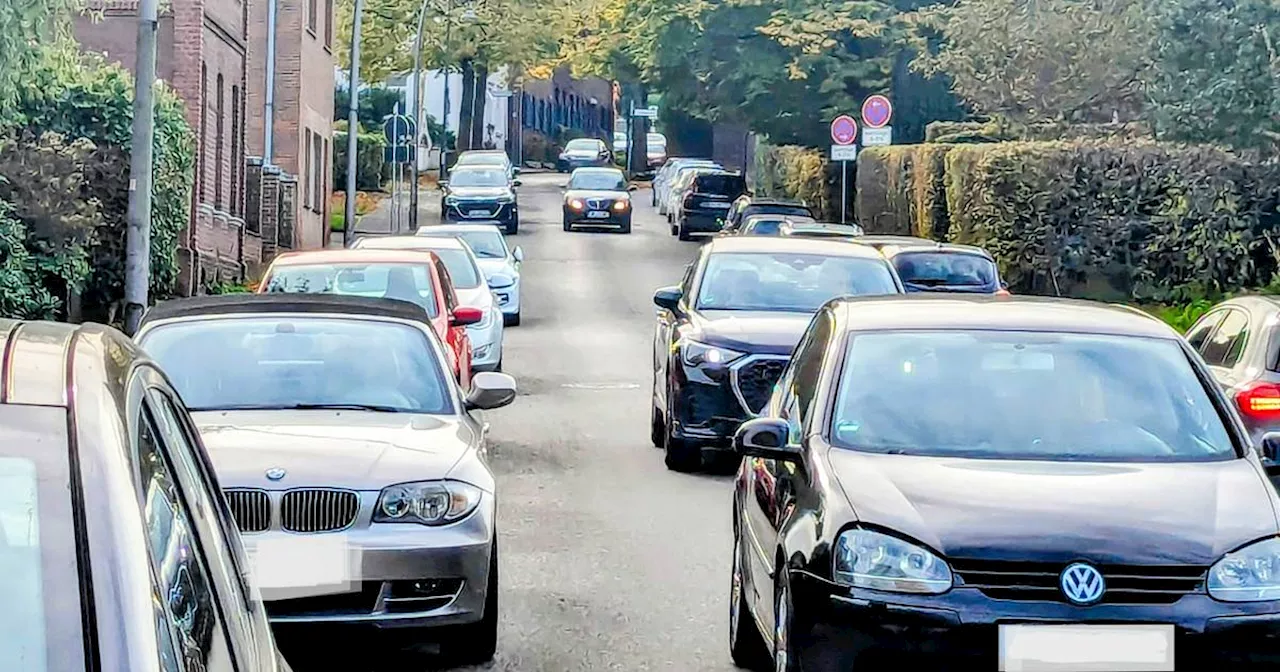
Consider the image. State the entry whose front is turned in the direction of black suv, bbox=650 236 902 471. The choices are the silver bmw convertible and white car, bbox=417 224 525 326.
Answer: the white car

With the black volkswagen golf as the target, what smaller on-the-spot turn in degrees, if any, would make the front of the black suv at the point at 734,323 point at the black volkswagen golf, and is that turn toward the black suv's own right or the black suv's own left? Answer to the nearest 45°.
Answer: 0° — it already faces it

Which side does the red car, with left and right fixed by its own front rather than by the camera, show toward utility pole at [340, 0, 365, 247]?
back

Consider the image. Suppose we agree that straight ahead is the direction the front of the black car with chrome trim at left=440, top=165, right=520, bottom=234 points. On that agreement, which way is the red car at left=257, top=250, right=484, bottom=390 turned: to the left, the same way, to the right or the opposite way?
the same way

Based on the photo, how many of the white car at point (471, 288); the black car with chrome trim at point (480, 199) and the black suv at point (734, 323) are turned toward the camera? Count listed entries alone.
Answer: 3

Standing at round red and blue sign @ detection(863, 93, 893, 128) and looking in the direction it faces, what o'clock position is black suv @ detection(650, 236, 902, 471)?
The black suv is roughly at 12 o'clock from the round red and blue sign.

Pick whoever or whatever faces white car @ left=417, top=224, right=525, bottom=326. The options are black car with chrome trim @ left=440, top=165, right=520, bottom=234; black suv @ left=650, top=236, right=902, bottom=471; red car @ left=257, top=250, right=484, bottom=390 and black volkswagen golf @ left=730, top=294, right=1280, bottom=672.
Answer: the black car with chrome trim

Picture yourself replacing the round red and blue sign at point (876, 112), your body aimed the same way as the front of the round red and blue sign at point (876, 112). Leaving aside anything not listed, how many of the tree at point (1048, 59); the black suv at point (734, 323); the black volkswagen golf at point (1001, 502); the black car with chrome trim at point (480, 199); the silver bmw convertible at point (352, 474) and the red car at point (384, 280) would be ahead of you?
4

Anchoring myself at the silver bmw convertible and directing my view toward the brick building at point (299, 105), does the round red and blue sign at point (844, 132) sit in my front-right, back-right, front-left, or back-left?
front-right

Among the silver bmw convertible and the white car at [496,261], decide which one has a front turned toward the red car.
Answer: the white car

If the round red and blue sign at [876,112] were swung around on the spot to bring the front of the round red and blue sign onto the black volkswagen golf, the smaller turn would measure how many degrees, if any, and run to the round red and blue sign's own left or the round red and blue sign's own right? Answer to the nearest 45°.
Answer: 0° — it already faces it

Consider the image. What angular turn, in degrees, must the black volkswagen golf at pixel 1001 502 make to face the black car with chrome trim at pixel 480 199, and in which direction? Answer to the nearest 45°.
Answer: approximately 180°

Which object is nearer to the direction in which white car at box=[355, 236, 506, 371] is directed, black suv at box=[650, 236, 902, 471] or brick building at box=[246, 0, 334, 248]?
the black suv

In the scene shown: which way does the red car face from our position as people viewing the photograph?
facing the viewer

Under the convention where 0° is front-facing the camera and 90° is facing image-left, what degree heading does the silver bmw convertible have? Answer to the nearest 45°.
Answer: approximately 0°

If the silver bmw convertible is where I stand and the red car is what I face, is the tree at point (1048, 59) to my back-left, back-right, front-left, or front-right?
front-right

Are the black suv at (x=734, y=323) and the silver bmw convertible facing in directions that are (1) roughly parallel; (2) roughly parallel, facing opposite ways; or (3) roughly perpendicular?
roughly parallel

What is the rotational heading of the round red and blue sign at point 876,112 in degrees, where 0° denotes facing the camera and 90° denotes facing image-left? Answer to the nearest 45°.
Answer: approximately 0°

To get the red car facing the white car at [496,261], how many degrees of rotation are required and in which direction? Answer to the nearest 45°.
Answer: approximately 180°

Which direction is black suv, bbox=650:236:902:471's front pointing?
toward the camera
